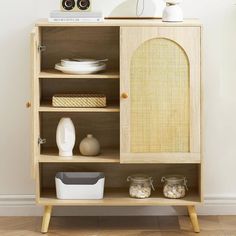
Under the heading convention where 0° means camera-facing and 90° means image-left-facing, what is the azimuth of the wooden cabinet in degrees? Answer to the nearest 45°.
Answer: approximately 0°
